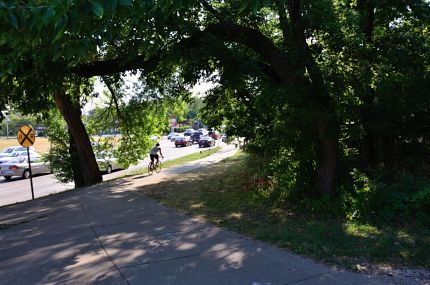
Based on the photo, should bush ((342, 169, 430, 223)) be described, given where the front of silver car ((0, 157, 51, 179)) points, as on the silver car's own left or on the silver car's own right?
on the silver car's own right

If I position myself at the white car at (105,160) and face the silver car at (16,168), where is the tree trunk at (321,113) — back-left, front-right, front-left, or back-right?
back-left

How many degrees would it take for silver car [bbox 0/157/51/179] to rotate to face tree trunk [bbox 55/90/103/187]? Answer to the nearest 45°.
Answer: approximately 135° to its right
